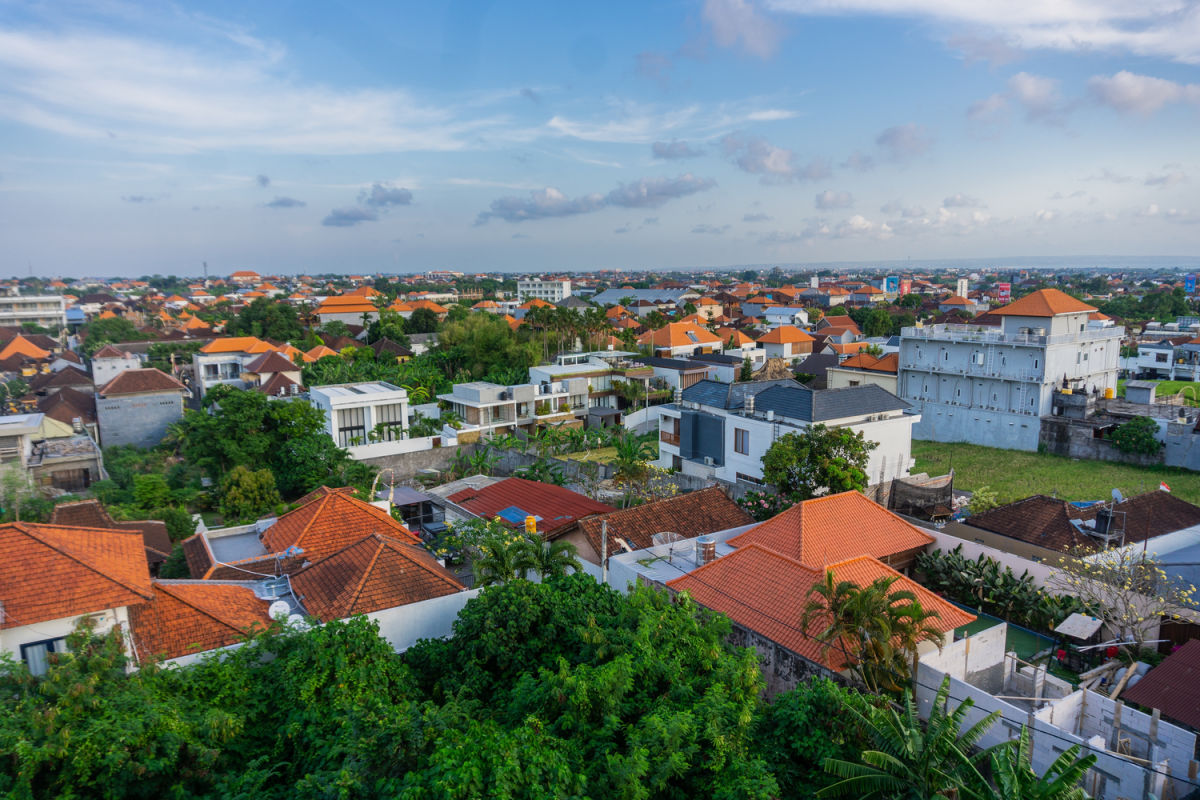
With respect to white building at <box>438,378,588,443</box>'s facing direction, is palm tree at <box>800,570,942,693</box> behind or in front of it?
in front

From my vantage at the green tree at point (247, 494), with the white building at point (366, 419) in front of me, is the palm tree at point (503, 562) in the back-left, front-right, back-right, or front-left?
back-right

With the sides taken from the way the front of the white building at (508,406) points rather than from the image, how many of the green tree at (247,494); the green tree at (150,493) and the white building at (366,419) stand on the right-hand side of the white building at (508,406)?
3

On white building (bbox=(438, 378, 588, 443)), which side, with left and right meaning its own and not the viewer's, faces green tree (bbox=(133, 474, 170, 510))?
right

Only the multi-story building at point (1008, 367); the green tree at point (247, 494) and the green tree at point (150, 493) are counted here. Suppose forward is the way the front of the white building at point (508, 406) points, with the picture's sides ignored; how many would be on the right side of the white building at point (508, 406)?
2

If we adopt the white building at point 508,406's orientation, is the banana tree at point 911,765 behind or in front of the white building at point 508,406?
in front

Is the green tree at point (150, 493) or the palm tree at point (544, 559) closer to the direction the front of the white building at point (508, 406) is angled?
the palm tree

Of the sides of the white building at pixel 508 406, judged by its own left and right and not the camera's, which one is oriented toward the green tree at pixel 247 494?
right

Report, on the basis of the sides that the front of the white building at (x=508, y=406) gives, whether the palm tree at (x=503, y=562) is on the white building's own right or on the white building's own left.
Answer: on the white building's own right

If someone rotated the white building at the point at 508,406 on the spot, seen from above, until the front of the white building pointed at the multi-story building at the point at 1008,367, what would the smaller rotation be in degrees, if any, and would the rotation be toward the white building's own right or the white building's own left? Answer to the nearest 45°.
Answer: approximately 45° to the white building's own left

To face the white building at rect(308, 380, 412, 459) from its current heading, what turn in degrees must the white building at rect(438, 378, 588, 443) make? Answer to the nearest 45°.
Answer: approximately 90° to its right

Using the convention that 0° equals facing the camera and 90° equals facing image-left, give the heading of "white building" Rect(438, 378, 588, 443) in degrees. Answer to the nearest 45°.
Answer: approximately 315°
